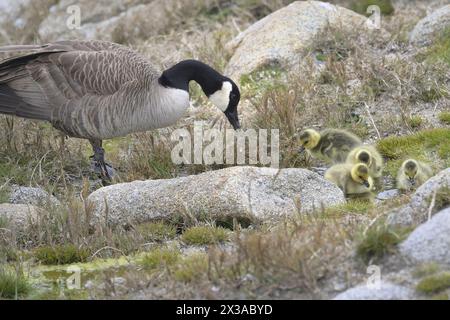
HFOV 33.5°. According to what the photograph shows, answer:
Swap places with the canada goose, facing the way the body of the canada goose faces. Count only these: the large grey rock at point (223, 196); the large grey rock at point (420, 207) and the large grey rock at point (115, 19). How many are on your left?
1

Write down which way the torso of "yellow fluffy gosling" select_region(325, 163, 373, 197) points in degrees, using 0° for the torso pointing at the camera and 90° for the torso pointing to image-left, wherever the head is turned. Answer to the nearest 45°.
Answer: approximately 315°

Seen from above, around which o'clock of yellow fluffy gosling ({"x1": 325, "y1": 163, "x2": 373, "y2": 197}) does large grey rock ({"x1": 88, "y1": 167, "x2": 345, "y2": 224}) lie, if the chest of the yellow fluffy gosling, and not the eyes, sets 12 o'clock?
The large grey rock is roughly at 4 o'clock from the yellow fluffy gosling.

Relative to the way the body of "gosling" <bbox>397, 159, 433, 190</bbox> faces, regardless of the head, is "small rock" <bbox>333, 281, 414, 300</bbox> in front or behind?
in front

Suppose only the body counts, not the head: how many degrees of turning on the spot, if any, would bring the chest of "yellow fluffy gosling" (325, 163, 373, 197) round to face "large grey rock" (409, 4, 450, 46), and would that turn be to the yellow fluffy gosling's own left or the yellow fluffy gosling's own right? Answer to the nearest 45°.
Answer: approximately 135° to the yellow fluffy gosling's own left

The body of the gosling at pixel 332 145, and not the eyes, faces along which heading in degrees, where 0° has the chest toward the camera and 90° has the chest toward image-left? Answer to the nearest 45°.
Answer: approximately 90°

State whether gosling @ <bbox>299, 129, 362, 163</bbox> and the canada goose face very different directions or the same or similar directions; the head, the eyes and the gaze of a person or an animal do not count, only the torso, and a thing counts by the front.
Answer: very different directions

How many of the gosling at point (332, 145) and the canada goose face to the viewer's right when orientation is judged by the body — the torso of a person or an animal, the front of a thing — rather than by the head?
1

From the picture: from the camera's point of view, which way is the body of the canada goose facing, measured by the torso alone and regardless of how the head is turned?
to the viewer's right

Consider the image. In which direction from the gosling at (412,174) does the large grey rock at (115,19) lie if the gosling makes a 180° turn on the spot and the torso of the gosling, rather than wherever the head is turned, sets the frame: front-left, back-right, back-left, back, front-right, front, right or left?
left

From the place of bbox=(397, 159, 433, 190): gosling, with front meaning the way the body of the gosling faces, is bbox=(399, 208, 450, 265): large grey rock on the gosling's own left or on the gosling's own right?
on the gosling's own left

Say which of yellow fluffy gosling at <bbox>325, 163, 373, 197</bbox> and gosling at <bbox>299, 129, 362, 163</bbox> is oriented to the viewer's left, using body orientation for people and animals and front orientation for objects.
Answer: the gosling

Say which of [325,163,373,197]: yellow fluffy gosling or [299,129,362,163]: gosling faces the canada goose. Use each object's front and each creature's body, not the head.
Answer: the gosling
